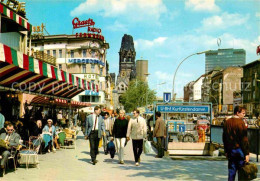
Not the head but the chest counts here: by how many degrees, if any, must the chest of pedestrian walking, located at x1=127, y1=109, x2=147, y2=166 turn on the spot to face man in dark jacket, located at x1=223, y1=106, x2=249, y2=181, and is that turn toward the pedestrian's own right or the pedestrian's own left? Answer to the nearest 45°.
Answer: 0° — they already face them

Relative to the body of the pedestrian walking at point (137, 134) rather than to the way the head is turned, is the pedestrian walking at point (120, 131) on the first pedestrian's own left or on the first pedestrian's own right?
on the first pedestrian's own right

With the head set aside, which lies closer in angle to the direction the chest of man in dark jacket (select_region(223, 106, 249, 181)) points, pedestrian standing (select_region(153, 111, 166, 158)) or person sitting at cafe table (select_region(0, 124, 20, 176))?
the pedestrian standing

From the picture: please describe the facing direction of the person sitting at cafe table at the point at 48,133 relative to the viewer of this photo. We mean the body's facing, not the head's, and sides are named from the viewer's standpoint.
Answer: facing the viewer

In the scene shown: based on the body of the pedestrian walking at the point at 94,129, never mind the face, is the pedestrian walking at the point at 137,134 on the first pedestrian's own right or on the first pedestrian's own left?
on the first pedestrian's own left

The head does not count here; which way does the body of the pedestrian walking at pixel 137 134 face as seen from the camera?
toward the camera

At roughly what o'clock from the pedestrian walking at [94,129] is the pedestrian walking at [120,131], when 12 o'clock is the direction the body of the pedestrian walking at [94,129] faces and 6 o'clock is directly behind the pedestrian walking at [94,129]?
the pedestrian walking at [120,131] is roughly at 9 o'clock from the pedestrian walking at [94,129].

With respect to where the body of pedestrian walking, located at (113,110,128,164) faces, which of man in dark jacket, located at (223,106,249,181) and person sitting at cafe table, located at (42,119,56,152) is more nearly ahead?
the man in dark jacket

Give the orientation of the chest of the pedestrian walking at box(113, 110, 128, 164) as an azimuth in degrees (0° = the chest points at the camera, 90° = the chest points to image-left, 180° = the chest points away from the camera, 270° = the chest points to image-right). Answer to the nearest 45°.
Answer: approximately 0°
